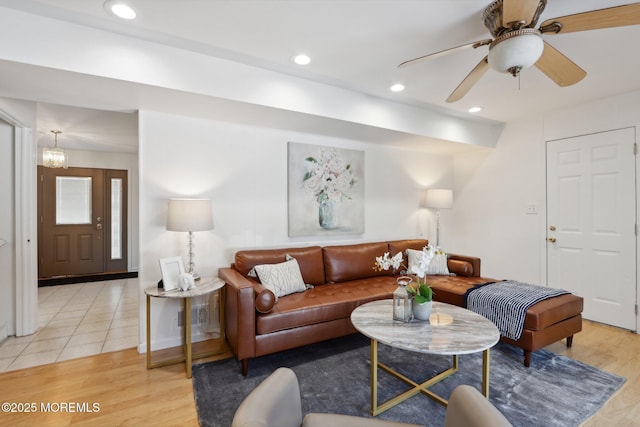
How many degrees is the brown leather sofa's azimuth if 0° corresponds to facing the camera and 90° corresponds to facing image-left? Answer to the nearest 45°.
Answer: approximately 315°

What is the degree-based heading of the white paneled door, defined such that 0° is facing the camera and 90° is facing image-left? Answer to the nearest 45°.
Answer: approximately 45°

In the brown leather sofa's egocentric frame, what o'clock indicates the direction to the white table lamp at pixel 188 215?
The white table lamp is roughly at 4 o'clock from the brown leather sofa.

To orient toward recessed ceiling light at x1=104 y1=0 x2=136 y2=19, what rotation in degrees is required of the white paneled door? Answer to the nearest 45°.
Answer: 0° — it already faces it
